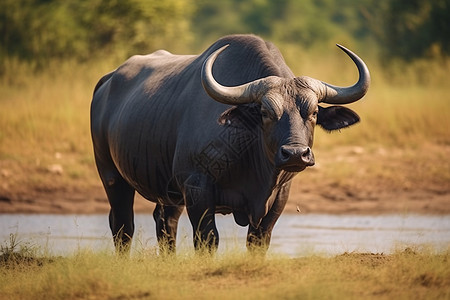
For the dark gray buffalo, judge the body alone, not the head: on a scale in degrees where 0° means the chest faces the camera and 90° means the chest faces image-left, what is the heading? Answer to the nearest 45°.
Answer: approximately 315°

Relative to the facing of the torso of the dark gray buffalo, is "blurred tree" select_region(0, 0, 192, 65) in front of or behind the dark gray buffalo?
behind
